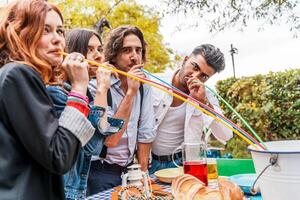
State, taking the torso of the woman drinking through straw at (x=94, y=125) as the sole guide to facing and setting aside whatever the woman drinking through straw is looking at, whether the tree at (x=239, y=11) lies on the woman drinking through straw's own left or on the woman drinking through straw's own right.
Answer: on the woman drinking through straw's own left

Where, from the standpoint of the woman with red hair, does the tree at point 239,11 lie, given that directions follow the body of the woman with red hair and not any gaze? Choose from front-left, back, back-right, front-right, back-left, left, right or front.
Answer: front-left

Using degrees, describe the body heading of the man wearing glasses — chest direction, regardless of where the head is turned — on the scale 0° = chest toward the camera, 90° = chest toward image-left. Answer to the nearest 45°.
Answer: approximately 0°

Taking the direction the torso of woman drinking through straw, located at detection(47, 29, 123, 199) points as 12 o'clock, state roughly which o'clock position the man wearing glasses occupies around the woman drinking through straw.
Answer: The man wearing glasses is roughly at 9 o'clock from the woman drinking through straw.

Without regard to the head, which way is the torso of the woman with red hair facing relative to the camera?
to the viewer's right

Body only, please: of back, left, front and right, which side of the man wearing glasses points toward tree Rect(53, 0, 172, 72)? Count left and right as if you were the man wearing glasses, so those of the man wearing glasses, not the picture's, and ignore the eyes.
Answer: back

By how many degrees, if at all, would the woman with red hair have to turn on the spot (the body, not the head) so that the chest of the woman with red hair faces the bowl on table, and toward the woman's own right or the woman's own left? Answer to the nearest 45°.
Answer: approximately 45° to the woman's own left

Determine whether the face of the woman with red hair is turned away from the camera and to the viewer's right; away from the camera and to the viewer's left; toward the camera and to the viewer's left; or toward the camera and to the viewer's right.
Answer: toward the camera and to the viewer's right

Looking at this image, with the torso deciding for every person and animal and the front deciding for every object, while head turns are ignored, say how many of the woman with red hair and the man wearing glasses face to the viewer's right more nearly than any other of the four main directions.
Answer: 1

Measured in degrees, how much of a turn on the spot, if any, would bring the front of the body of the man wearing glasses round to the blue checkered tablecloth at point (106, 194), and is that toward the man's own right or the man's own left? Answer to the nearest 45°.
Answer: approximately 45° to the man's own right

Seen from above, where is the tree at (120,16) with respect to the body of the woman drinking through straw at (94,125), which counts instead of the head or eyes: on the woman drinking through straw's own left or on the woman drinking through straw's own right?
on the woman drinking through straw's own left

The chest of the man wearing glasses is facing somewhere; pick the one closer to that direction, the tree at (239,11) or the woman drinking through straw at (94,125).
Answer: the woman drinking through straw

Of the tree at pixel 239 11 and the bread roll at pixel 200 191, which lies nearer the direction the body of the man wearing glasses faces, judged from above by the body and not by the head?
the bread roll
